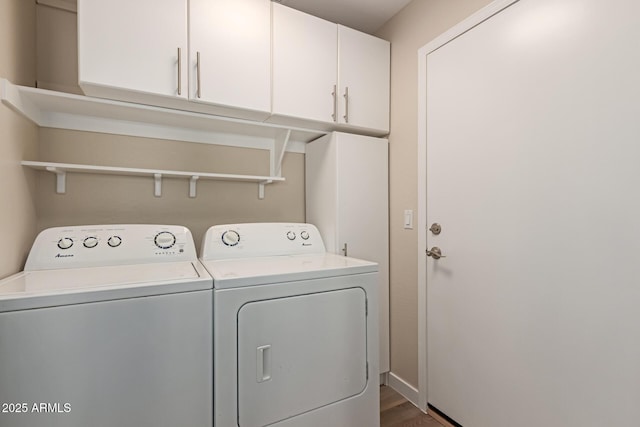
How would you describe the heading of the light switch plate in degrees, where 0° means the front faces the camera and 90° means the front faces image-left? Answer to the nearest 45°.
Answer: approximately 45°

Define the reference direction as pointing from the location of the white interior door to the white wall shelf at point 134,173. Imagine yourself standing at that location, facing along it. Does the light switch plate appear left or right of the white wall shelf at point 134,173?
right

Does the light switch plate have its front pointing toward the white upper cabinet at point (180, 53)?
yes

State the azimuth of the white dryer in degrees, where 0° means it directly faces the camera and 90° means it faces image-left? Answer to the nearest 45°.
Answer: approximately 315°

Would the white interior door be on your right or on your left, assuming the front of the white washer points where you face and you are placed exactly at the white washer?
on your left

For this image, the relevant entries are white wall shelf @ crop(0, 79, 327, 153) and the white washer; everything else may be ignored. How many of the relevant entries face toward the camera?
2

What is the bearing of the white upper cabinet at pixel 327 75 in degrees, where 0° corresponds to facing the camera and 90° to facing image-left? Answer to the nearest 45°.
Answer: approximately 315°

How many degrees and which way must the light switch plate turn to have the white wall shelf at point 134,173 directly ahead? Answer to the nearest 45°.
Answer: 0° — it already faces it

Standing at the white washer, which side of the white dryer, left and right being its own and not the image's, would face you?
right

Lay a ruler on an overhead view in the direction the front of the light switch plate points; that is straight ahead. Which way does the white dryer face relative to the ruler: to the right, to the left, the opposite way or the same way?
to the left

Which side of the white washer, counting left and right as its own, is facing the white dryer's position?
left
